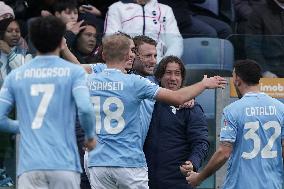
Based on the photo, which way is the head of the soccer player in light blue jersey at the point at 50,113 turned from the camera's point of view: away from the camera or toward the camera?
away from the camera

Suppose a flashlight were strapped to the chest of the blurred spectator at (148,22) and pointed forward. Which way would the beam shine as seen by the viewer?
toward the camera

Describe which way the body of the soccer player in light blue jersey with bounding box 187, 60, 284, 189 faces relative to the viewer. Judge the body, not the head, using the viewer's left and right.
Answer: facing away from the viewer and to the left of the viewer

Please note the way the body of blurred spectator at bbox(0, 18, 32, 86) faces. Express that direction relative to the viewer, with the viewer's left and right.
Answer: facing the viewer and to the right of the viewer

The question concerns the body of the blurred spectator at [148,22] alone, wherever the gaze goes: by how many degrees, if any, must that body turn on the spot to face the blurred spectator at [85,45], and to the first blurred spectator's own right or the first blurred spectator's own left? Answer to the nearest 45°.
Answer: approximately 45° to the first blurred spectator's own right

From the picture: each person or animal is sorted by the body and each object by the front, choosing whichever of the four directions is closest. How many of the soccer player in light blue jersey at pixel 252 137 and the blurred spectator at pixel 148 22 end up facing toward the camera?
1

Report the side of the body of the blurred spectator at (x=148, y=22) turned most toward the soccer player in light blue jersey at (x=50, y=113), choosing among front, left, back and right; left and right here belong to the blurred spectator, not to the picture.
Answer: front

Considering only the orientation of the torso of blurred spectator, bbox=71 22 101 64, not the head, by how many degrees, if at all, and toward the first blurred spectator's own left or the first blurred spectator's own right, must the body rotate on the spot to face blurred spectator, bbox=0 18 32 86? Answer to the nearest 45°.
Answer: approximately 135° to the first blurred spectator's own right

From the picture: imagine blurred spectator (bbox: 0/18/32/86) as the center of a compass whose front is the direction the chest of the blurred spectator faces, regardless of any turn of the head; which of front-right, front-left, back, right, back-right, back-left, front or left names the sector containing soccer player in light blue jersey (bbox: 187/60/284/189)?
front
